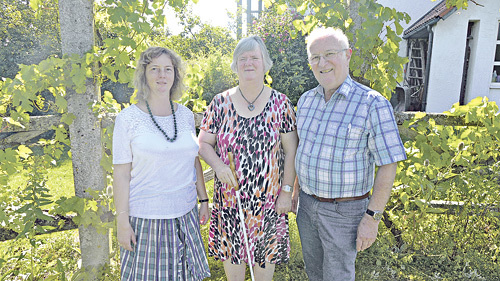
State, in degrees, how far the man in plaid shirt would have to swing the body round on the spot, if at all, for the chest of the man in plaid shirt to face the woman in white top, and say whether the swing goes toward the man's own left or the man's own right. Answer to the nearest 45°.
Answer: approximately 45° to the man's own right

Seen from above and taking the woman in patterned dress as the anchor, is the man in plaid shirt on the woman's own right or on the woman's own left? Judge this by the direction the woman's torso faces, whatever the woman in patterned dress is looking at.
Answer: on the woman's own left

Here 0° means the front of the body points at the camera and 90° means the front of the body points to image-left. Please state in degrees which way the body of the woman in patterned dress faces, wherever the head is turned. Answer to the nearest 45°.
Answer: approximately 0°

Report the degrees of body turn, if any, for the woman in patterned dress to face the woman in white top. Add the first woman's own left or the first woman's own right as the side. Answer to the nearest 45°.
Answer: approximately 45° to the first woman's own right

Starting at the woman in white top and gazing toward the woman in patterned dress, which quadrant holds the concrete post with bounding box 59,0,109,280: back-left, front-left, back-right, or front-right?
back-left

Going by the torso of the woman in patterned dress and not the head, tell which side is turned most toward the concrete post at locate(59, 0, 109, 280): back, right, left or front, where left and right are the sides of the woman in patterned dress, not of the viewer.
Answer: right

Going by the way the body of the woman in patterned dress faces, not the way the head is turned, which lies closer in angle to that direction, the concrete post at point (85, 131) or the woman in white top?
the woman in white top
